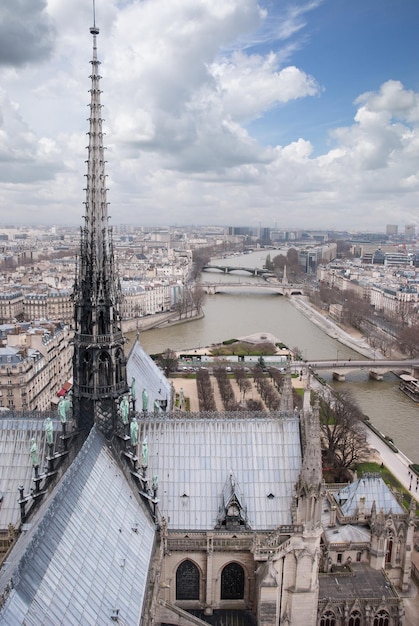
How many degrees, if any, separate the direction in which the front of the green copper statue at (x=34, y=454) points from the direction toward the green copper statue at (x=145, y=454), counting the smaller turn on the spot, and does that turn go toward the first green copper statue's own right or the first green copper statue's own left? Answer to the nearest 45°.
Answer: approximately 135° to the first green copper statue's own left

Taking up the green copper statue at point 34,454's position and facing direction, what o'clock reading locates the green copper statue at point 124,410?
the green copper statue at point 124,410 is roughly at 8 o'clock from the green copper statue at point 34,454.

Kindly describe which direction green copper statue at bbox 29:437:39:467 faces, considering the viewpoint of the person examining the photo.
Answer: facing the viewer and to the left of the viewer

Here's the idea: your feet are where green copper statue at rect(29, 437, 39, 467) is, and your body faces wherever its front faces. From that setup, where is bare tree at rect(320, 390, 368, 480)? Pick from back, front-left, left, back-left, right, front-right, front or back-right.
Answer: back

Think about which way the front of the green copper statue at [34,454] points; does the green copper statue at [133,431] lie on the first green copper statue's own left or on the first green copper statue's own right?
on the first green copper statue's own left

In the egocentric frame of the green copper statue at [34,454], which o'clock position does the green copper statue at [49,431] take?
the green copper statue at [49,431] is roughly at 6 o'clock from the green copper statue at [34,454].
